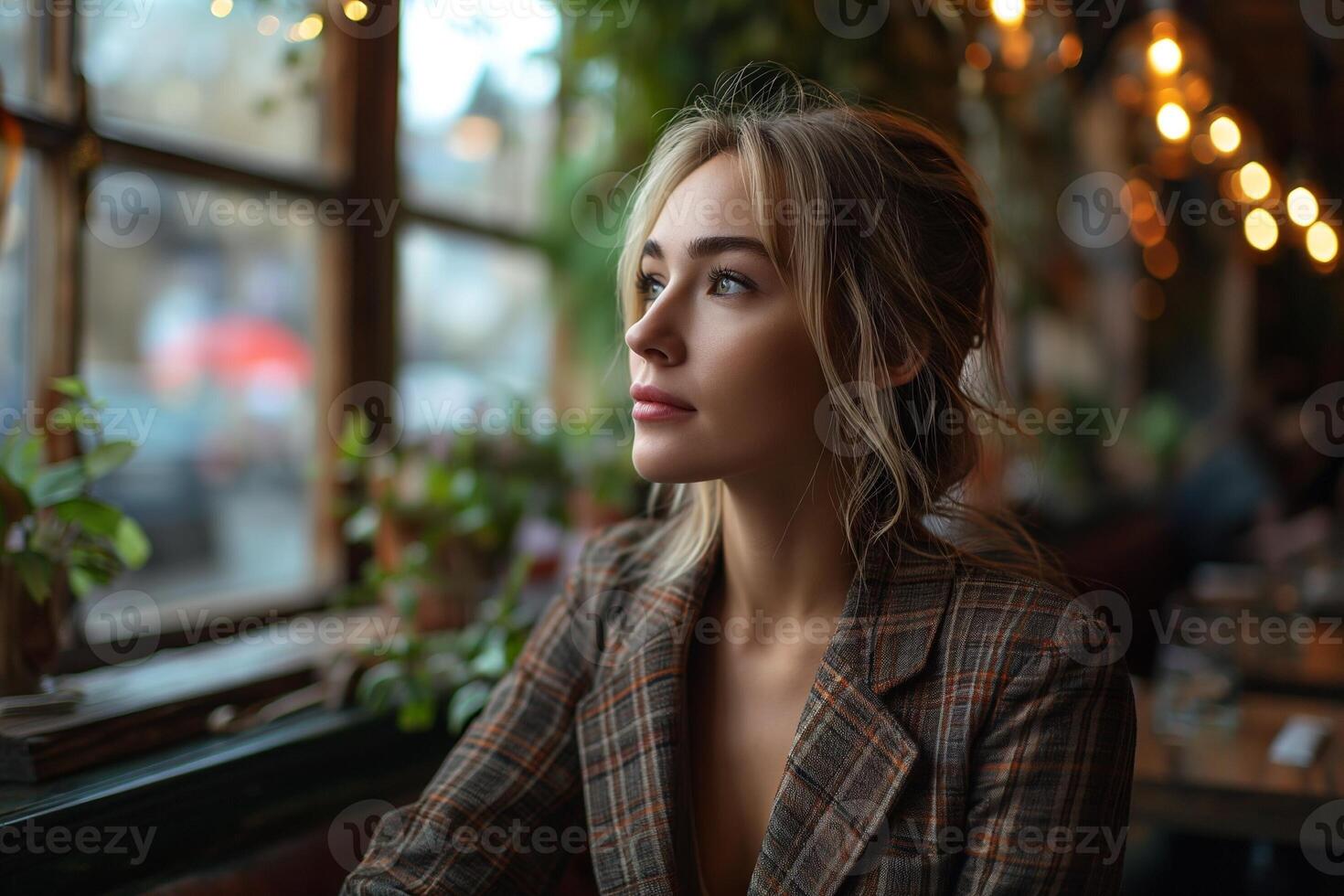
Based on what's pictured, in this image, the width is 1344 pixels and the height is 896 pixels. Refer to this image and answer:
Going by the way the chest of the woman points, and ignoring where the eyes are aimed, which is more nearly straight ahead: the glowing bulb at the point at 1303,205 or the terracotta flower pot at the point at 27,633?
the terracotta flower pot

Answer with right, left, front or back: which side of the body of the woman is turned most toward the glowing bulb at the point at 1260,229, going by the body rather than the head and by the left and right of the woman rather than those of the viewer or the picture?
back

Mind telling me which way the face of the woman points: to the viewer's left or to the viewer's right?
to the viewer's left

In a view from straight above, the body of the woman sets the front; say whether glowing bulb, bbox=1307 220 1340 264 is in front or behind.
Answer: behind

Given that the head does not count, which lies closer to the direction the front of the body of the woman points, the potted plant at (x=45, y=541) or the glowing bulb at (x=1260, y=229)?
the potted plant

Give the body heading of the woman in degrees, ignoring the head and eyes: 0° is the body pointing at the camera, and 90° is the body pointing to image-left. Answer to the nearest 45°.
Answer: approximately 45°

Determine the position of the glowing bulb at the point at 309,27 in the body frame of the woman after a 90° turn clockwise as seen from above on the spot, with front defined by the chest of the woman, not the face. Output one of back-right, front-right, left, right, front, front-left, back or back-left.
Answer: front

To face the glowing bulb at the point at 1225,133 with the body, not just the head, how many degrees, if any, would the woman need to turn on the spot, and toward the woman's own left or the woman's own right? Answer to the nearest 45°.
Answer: approximately 180°

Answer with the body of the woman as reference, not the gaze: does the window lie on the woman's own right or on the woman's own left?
on the woman's own right

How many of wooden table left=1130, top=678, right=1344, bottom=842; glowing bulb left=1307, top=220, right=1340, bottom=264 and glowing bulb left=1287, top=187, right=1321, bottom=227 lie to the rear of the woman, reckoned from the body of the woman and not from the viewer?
3

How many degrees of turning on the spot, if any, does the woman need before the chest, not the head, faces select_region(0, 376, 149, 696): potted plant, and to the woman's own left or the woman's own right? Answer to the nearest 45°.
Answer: approximately 45° to the woman's own right

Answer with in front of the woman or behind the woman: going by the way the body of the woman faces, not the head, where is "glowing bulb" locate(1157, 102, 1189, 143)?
behind

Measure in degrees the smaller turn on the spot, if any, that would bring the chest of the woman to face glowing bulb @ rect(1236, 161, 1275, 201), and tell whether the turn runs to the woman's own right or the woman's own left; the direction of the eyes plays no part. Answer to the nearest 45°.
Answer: approximately 180°
